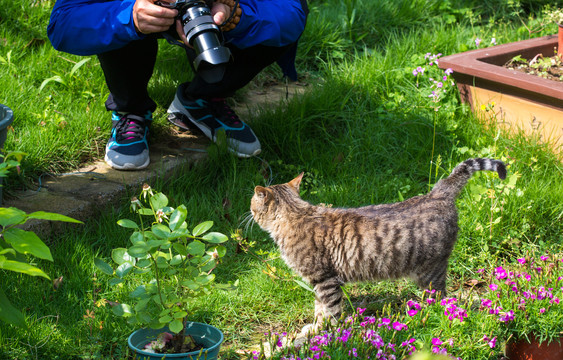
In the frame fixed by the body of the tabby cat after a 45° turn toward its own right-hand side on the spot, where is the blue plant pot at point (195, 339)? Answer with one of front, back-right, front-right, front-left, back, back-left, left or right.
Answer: left

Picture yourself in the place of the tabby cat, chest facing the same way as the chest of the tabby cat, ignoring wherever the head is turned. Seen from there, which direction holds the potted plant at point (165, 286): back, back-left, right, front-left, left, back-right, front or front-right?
front-left

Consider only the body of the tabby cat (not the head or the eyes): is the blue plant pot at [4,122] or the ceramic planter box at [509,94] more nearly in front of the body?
the blue plant pot

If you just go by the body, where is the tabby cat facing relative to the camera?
to the viewer's left

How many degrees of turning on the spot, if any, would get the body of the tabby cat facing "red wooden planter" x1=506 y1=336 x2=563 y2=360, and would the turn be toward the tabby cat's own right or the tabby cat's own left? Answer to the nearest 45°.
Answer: approximately 135° to the tabby cat's own left

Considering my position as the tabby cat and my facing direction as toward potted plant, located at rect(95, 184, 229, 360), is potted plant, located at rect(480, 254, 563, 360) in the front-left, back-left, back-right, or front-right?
back-left

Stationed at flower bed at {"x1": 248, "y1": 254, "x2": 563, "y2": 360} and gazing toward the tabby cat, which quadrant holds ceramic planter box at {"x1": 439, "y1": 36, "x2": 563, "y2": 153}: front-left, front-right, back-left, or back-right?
front-right

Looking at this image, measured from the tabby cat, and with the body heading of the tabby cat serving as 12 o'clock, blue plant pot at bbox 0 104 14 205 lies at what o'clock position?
The blue plant pot is roughly at 12 o'clock from the tabby cat.

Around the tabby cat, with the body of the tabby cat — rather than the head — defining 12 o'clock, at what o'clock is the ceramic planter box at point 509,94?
The ceramic planter box is roughly at 4 o'clock from the tabby cat.
